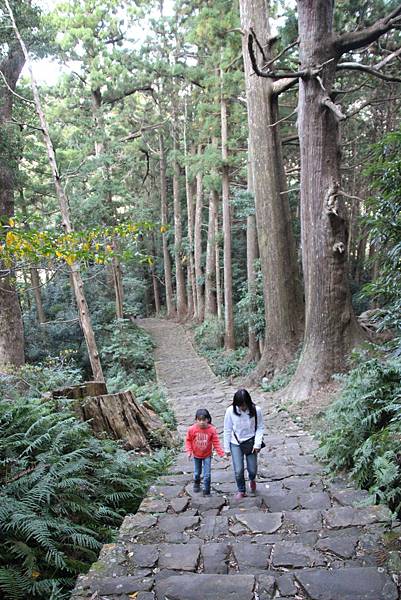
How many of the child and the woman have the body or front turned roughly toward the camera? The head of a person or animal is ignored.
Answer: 2

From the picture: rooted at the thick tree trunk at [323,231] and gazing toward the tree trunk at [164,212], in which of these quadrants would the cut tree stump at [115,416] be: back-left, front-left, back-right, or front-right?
back-left

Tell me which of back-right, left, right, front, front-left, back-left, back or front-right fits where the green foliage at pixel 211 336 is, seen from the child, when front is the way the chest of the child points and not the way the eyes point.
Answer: back

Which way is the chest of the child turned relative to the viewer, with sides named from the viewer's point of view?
facing the viewer

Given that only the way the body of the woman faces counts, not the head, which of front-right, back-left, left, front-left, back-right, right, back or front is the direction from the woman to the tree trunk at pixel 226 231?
back

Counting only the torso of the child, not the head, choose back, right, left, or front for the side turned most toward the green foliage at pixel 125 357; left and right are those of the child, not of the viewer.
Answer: back

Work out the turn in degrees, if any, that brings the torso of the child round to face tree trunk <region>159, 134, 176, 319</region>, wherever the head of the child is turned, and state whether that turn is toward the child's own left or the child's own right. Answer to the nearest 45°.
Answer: approximately 180°

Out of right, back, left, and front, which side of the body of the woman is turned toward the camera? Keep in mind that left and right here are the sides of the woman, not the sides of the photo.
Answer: front
